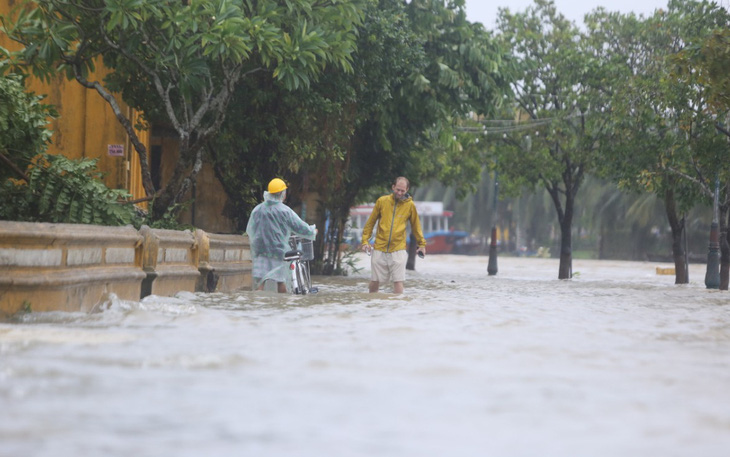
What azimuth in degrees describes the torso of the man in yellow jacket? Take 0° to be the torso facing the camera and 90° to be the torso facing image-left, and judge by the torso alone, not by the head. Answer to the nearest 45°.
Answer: approximately 0°

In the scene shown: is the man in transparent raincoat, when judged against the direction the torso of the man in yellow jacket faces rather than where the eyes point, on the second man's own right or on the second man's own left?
on the second man's own right

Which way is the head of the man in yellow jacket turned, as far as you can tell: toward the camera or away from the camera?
toward the camera

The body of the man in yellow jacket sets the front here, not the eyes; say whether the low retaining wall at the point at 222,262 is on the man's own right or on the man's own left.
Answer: on the man's own right

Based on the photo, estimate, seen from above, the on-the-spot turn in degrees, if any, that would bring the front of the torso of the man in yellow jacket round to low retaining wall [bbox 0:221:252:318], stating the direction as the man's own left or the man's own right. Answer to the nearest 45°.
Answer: approximately 45° to the man's own right

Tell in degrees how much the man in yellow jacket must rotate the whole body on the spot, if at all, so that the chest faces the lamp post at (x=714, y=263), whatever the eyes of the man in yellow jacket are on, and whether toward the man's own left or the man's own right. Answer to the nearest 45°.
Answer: approximately 135° to the man's own left
